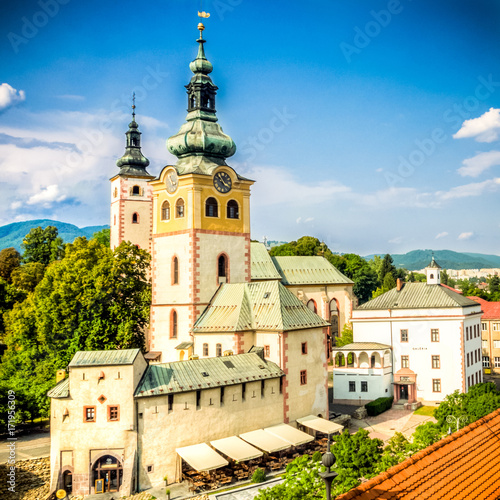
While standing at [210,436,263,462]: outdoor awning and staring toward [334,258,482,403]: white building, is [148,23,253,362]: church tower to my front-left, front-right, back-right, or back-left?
front-left

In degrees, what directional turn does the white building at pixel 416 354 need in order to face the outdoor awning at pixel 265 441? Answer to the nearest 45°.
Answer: approximately 45° to its right

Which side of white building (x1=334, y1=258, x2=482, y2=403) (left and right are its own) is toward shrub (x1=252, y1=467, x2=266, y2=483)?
front

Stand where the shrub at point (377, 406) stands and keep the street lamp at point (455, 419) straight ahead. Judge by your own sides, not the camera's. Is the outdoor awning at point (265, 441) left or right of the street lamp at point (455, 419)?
right

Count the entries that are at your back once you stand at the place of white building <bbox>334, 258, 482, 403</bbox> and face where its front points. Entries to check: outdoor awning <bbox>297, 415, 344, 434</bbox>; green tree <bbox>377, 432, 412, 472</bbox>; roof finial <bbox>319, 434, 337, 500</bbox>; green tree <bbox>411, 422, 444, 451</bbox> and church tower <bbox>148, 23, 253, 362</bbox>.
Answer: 0

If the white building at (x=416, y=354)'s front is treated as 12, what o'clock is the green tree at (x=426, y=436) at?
The green tree is roughly at 12 o'clock from the white building.

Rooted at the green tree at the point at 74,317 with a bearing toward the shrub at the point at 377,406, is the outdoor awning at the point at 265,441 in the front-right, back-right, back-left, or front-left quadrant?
front-right

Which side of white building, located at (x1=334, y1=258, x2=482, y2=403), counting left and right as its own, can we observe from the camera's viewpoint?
front

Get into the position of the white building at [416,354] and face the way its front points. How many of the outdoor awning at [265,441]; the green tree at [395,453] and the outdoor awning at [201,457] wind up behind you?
0

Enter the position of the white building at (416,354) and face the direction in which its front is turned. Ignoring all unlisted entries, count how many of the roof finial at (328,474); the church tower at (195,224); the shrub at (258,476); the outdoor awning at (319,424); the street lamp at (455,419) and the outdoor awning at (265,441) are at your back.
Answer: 0

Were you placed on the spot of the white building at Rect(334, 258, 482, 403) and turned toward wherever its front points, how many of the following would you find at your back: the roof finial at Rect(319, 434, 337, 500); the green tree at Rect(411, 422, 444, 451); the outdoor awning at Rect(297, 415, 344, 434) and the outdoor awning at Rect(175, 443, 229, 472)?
0

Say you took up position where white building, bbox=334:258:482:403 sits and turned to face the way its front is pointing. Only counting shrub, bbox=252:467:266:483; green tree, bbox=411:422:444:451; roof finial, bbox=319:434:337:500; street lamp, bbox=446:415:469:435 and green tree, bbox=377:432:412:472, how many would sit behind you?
0

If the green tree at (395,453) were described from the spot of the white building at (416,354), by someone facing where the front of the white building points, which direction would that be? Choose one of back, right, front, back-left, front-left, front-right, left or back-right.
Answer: front

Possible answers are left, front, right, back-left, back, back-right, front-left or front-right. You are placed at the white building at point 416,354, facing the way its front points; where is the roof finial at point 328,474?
front

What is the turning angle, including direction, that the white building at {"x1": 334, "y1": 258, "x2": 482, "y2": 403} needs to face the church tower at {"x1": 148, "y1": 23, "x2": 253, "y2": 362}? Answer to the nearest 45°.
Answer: approximately 45° to its right

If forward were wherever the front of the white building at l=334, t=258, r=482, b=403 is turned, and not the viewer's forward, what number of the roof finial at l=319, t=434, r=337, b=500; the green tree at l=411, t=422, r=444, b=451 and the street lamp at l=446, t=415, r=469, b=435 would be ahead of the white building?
3

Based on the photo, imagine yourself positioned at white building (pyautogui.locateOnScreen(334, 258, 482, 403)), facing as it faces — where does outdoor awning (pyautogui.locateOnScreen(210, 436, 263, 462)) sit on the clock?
The outdoor awning is roughly at 1 o'clock from the white building.

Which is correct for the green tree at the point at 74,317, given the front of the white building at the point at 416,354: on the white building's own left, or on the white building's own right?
on the white building's own right
